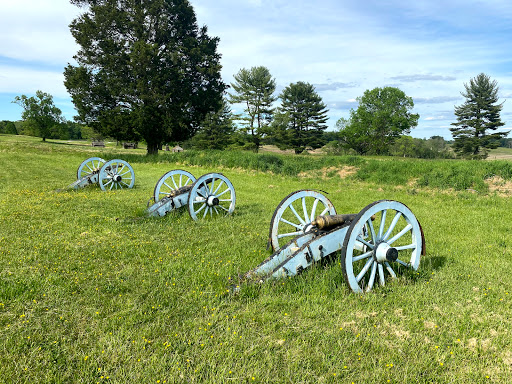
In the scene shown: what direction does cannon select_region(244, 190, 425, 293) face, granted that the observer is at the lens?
facing away from the viewer and to the right of the viewer

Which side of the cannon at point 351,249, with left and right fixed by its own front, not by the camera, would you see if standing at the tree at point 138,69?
left
